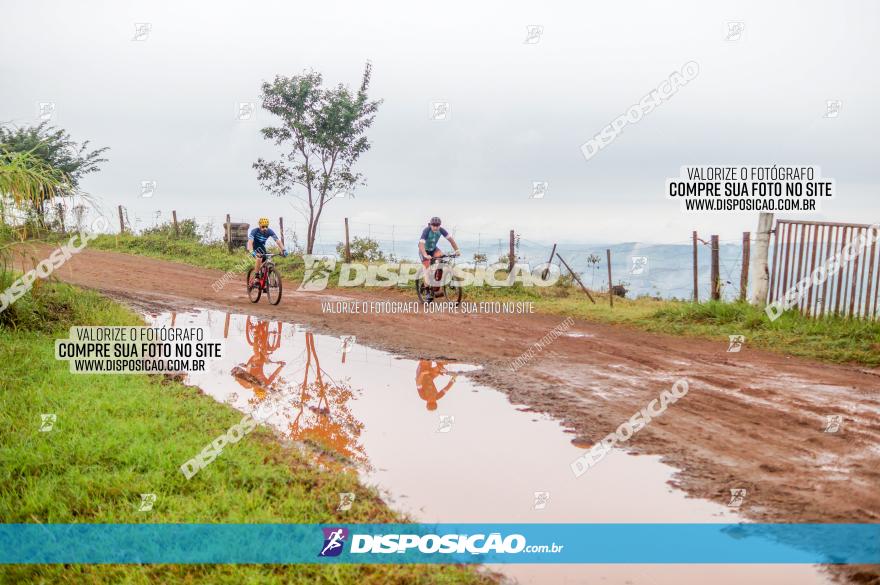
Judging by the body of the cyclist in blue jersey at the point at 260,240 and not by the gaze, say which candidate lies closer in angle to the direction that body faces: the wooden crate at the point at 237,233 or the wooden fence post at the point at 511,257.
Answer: the wooden fence post

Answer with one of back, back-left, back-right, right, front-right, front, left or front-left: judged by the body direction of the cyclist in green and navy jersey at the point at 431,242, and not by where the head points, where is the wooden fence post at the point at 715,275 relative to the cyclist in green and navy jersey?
front-left

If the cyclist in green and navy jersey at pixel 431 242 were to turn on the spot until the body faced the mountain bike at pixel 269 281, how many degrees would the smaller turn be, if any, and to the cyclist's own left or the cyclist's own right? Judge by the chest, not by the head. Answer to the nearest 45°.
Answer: approximately 135° to the cyclist's own right

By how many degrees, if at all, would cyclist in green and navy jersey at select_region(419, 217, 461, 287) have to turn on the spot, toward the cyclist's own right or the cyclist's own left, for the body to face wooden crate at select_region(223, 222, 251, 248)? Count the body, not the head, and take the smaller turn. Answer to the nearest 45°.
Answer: approximately 180°

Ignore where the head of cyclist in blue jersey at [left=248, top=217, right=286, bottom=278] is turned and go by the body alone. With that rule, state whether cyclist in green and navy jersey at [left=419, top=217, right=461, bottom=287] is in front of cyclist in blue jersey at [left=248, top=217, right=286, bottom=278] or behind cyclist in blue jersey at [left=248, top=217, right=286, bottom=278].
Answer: in front

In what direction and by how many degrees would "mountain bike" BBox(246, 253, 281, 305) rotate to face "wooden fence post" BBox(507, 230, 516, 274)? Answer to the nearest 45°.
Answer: approximately 90° to its left

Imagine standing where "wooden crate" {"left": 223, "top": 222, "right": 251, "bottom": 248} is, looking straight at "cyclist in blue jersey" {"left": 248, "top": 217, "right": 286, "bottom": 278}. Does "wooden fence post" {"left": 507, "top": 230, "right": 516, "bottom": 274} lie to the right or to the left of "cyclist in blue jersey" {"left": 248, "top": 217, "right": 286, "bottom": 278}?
left

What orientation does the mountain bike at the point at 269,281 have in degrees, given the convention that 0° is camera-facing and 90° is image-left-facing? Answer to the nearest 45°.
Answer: approximately 315°
